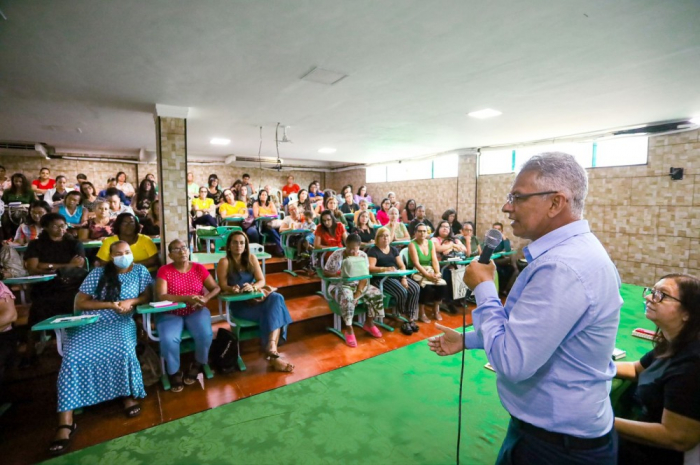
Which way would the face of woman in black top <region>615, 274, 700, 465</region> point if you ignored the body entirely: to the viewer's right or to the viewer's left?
to the viewer's left

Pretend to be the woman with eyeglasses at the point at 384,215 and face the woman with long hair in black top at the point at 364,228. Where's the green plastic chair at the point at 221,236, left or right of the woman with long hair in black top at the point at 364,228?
right

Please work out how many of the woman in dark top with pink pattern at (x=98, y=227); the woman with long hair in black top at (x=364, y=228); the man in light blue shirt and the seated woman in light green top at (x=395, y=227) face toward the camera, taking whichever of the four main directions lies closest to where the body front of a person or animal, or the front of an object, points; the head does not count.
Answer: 3

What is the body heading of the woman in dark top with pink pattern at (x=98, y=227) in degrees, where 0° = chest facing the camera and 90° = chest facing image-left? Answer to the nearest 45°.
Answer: approximately 0°

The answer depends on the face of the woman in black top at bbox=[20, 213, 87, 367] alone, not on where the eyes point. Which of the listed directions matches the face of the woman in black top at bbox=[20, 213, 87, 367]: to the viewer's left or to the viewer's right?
to the viewer's right

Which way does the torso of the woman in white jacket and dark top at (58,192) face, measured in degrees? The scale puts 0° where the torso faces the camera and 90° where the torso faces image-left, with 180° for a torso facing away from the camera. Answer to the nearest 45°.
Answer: approximately 315°

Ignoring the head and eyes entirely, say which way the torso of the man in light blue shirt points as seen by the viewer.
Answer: to the viewer's left

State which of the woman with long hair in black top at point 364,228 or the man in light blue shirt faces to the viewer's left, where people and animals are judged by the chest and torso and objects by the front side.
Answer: the man in light blue shirt

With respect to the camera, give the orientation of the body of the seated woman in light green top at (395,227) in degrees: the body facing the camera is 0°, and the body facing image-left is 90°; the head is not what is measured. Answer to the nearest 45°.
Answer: approximately 0°

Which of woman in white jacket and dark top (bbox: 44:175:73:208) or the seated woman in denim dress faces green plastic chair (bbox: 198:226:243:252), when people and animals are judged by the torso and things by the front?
the woman in white jacket and dark top
